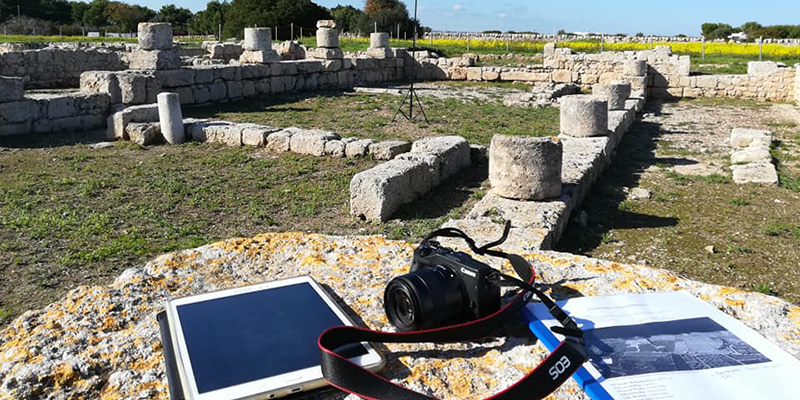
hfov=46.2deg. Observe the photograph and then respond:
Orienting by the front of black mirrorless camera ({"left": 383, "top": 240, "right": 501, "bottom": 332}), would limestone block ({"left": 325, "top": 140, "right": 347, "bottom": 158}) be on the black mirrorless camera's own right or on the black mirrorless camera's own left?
on the black mirrorless camera's own right

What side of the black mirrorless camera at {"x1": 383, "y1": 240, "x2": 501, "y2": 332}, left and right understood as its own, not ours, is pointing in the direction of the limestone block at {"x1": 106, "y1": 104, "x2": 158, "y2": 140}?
right

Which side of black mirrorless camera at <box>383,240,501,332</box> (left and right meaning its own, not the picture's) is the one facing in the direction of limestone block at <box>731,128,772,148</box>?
back

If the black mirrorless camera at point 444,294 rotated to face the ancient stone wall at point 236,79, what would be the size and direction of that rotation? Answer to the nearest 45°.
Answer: approximately 135° to its right

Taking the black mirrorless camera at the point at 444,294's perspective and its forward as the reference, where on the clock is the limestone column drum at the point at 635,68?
The limestone column drum is roughly at 5 o'clock from the black mirrorless camera.

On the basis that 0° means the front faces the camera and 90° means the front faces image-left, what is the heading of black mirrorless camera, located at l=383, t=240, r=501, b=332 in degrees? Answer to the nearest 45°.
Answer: approximately 45°

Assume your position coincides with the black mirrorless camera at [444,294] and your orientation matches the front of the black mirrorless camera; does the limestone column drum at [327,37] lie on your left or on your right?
on your right

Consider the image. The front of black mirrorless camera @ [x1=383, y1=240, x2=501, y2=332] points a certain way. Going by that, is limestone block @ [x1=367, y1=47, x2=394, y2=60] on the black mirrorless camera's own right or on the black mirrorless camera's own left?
on the black mirrorless camera's own right

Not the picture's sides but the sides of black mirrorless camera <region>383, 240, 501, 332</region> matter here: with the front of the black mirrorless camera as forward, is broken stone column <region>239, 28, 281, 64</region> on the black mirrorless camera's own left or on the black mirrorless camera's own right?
on the black mirrorless camera's own right
